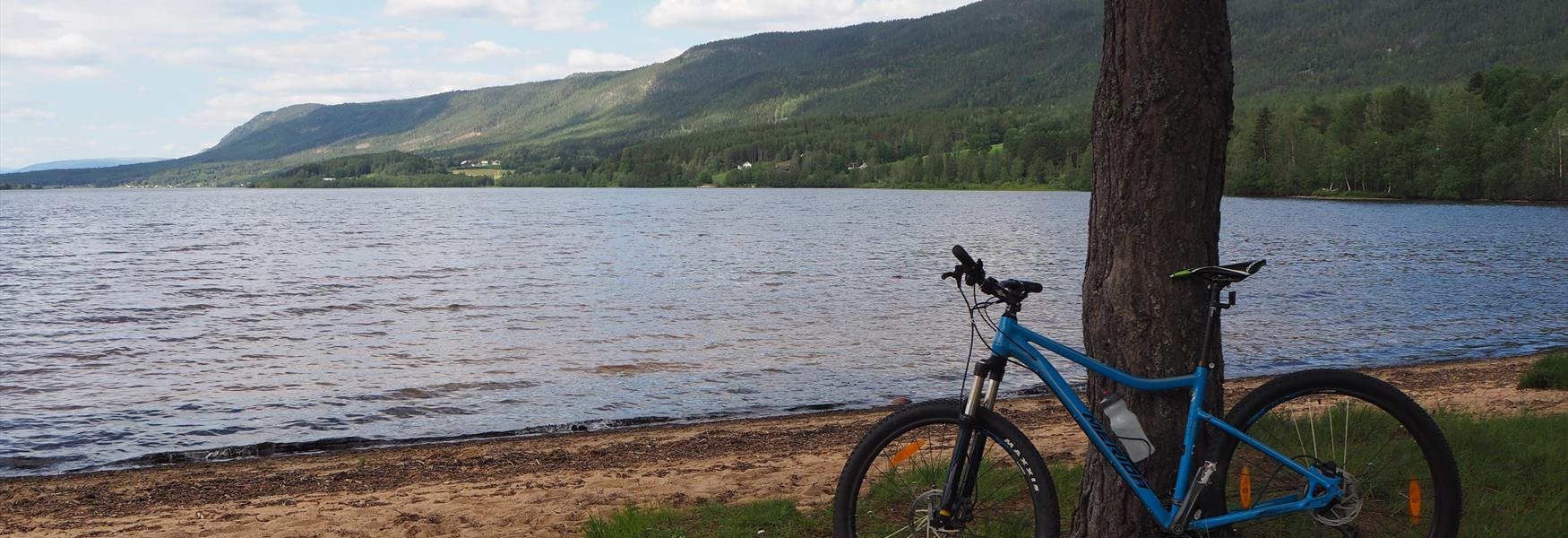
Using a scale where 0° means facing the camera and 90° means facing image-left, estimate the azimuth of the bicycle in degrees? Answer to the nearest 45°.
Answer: approximately 90°
